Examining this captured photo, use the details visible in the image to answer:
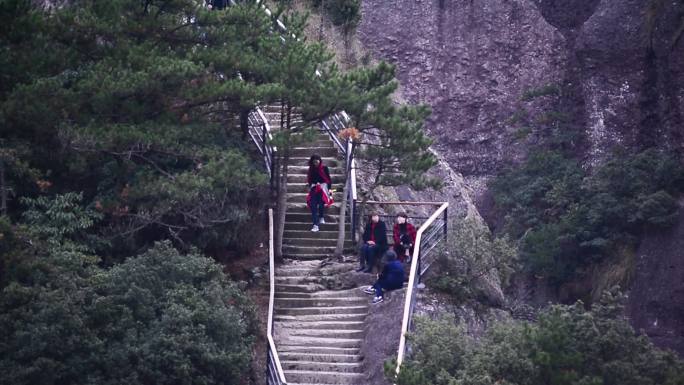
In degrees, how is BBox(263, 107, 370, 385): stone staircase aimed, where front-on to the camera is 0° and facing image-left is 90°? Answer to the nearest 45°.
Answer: approximately 0°

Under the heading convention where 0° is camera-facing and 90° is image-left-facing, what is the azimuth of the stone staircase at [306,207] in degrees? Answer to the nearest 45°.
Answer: approximately 0°

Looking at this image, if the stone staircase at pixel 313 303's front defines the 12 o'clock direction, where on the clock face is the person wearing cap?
The person wearing cap is roughly at 9 o'clock from the stone staircase.

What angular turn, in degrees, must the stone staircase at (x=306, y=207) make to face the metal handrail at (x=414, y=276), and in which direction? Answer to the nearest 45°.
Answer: approximately 45° to its left
